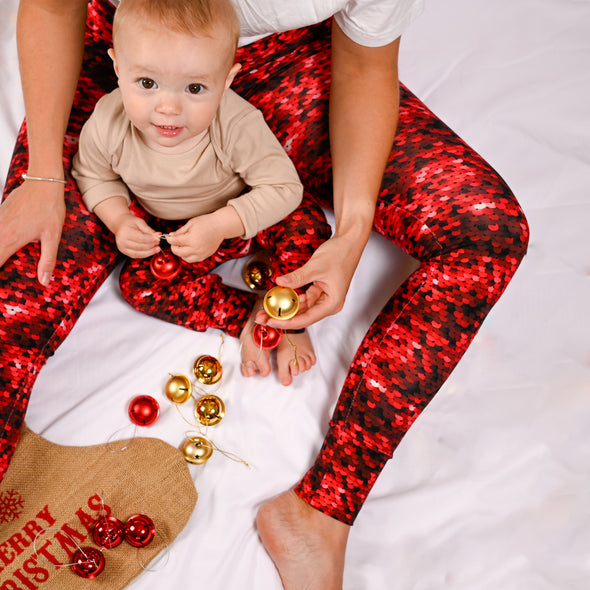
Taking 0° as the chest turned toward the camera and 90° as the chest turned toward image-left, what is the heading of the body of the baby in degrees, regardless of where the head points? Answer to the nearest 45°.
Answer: approximately 0°

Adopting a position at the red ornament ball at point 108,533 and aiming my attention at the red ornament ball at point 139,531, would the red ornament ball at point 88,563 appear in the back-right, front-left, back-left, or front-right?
back-right
